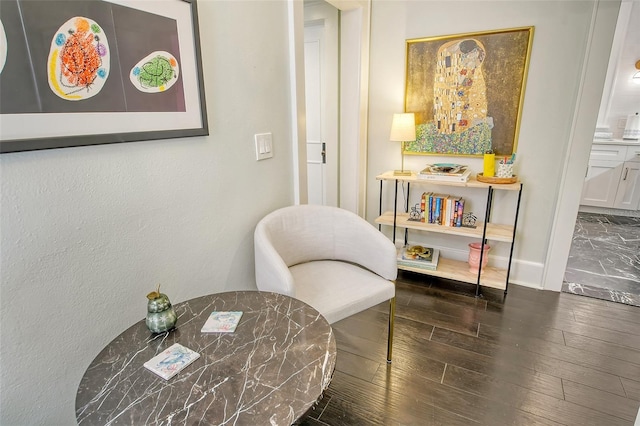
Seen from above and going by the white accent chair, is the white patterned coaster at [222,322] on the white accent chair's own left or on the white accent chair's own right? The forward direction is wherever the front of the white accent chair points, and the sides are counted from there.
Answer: on the white accent chair's own right

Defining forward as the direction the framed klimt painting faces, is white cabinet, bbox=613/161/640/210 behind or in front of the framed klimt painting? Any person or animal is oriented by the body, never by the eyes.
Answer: behind

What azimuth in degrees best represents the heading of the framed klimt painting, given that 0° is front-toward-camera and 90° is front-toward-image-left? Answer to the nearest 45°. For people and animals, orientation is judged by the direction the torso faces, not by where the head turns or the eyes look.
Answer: approximately 45°

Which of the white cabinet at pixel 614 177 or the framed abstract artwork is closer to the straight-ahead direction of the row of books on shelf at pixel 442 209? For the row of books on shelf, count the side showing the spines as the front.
the framed abstract artwork

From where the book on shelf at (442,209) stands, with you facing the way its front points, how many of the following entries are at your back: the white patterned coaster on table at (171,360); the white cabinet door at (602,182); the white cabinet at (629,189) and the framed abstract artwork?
2
